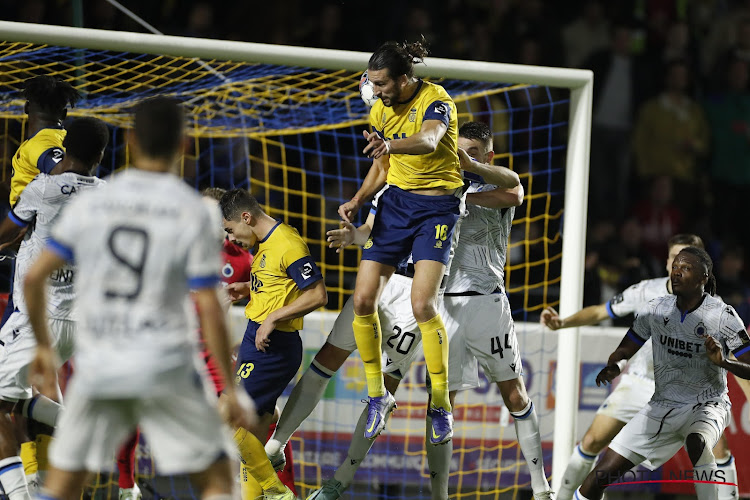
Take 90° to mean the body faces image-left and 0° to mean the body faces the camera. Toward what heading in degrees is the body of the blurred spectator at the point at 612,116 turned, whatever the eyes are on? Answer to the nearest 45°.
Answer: approximately 0°

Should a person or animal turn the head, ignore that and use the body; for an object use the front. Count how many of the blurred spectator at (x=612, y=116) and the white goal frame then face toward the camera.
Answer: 2

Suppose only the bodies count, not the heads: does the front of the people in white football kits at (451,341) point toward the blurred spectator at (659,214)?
no

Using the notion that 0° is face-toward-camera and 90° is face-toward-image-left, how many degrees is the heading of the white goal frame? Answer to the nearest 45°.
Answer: approximately 0°

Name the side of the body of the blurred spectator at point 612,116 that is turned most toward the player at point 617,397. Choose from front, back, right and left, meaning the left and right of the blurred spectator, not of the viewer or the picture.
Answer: front

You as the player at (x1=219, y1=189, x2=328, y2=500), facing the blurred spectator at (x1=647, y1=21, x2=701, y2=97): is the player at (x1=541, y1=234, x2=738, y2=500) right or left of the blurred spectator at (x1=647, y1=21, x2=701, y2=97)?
right

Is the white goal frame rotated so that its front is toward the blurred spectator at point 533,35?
no

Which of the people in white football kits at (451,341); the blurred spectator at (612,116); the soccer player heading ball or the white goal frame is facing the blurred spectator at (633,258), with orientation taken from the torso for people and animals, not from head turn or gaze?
the blurred spectator at (612,116)

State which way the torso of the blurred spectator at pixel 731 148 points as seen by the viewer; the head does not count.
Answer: toward the camera

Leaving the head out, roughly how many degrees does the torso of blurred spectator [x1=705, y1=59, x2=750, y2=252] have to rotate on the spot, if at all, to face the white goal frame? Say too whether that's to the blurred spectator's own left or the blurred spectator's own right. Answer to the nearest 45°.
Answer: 0° — they already face it

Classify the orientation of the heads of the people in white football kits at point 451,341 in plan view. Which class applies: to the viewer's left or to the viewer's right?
to the viewer's left

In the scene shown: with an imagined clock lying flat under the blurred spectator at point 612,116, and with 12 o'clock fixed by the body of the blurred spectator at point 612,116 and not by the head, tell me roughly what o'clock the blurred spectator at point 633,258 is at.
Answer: the blurred spectator at point 633,258 is roughly at 12 o'clock from the blurred spectator at point 612,116.

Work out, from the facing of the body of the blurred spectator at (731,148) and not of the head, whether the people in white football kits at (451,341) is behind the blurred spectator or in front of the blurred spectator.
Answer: in front

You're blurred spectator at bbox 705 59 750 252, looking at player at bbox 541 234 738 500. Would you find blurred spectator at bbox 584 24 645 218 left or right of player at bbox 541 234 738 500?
right

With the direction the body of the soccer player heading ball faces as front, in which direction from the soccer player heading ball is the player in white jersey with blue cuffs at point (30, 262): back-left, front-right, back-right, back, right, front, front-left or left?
front-right
